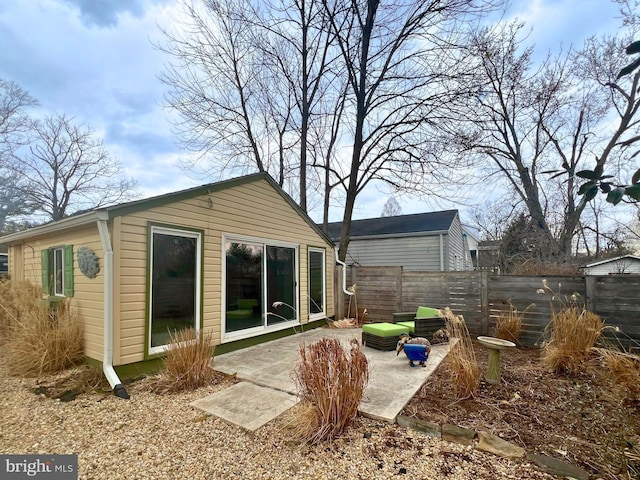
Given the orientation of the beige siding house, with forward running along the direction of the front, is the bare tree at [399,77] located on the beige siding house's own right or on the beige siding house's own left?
on the beige siding house's own left

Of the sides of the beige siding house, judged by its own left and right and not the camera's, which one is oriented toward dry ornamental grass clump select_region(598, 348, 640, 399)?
front

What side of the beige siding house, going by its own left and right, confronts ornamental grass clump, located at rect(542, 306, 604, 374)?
front

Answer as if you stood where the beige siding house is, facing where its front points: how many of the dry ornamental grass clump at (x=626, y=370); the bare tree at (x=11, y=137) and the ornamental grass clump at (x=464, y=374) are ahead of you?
2

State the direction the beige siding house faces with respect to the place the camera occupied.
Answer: facing the viewer and to the right of the viewer

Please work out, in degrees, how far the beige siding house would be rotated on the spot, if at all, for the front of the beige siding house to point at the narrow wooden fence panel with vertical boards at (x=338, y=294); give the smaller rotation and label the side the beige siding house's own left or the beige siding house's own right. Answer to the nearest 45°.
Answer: approximately 90° to the beige siding house's own left

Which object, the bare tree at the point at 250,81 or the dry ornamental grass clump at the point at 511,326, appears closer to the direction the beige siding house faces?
the dry ornamental grass clump

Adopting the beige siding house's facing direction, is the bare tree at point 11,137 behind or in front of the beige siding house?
behind

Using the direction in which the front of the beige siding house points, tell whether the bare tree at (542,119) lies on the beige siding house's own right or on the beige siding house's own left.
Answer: on the beige siding house's own left

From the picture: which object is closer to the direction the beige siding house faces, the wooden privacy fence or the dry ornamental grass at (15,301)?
the wooden privacy fence

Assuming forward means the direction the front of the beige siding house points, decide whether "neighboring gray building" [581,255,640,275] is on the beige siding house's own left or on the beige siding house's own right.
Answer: on the beige siding house's own left

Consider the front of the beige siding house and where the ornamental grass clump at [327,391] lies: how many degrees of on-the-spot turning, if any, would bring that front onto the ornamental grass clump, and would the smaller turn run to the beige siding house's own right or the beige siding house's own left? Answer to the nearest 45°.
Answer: approximately 45° to the beige siding house's own right

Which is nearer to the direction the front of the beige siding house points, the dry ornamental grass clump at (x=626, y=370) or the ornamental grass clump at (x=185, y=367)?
the dry ornamental grass clump
